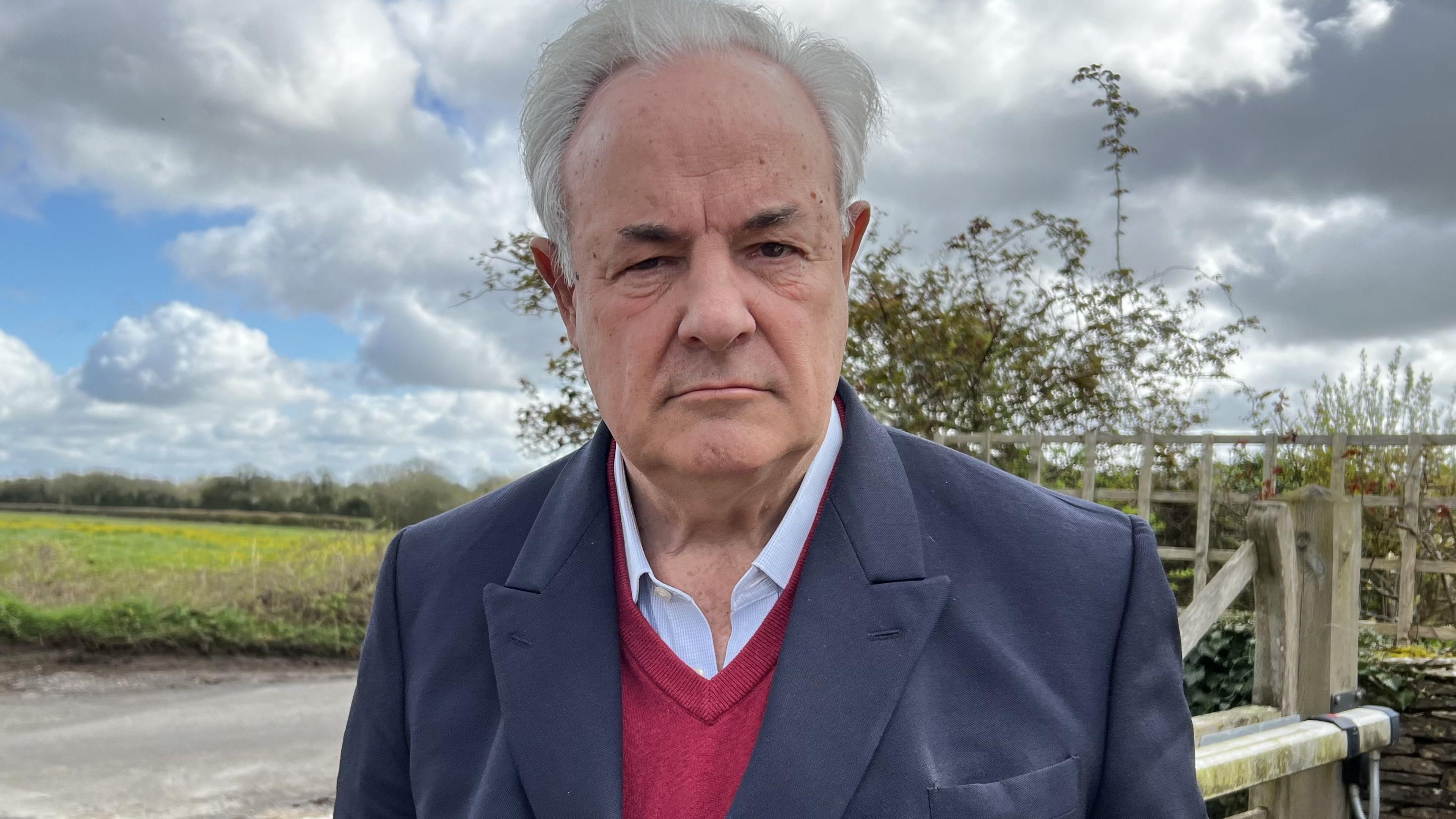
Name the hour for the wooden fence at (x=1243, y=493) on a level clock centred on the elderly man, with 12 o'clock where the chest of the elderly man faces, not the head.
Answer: The wooden fence is roughly at 7 o'clock from the elderly man.

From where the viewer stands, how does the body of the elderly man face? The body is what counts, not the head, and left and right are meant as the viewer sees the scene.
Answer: facing the viewer

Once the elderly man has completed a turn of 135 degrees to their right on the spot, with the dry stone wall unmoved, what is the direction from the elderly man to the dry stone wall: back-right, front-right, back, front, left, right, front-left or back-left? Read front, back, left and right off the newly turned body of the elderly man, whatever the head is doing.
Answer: right

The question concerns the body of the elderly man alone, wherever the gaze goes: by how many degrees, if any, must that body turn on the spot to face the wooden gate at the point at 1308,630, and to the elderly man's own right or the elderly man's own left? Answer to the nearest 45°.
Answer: approximately 135° to the elderly man's own left

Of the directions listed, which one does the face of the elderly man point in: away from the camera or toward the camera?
toward the camera
